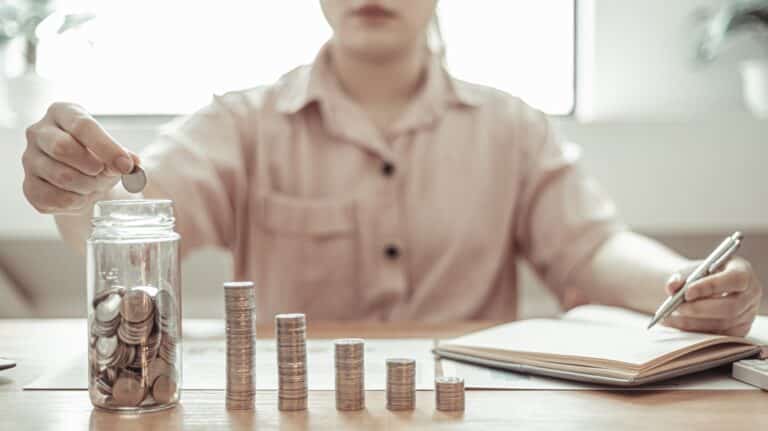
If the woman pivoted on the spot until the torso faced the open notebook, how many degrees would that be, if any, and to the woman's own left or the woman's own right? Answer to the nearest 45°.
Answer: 0° — they already face it

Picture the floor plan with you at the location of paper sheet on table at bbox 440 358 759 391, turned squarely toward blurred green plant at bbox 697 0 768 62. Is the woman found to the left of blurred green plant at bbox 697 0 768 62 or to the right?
left

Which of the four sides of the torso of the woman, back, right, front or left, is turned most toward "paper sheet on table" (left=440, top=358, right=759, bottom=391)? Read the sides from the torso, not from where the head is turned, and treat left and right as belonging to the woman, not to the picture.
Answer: front

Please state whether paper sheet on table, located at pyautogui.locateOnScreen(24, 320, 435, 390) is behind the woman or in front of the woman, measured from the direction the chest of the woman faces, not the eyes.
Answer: in front

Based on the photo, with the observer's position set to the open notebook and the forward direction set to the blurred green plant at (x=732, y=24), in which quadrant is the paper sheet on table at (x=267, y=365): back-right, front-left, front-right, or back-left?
back-left

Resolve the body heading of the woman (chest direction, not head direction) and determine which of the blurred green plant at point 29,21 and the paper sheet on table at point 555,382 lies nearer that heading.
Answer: the paper sheet on table

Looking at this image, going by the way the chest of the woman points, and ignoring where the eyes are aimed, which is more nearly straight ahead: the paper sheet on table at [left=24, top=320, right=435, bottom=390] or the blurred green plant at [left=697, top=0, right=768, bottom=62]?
the paper sheet on table

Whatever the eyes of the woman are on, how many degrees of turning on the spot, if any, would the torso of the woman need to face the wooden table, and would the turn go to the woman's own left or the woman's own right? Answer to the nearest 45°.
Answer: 0° — they already face it

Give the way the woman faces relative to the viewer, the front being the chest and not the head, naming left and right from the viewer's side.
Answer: facing the viewer

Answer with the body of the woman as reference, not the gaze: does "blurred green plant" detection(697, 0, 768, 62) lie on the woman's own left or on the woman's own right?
on the woman's own left

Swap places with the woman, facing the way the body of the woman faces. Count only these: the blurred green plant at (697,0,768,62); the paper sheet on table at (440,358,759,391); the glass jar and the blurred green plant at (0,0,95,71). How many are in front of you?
2

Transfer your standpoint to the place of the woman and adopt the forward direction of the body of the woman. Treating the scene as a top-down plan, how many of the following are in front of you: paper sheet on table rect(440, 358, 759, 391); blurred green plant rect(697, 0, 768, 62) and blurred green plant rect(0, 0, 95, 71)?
1

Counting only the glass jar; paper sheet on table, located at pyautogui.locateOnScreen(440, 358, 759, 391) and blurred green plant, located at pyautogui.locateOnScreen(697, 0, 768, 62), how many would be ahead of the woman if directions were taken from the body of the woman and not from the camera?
2
